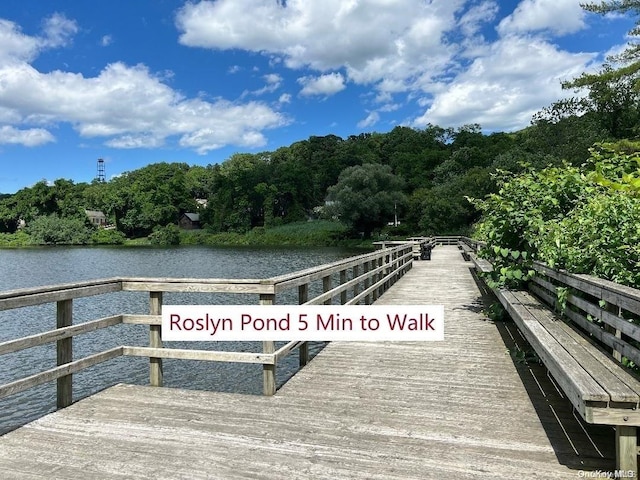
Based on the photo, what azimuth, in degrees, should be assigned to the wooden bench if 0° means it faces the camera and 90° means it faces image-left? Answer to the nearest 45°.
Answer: approximately 90°

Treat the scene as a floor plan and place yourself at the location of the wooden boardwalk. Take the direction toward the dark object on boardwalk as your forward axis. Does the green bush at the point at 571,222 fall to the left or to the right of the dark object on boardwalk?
right

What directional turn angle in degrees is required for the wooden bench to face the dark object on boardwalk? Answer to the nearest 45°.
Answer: approximately 90° to its right

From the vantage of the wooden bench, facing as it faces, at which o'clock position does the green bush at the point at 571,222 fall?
The green bush is roughly at 3 o'clock from the wooden bench.
